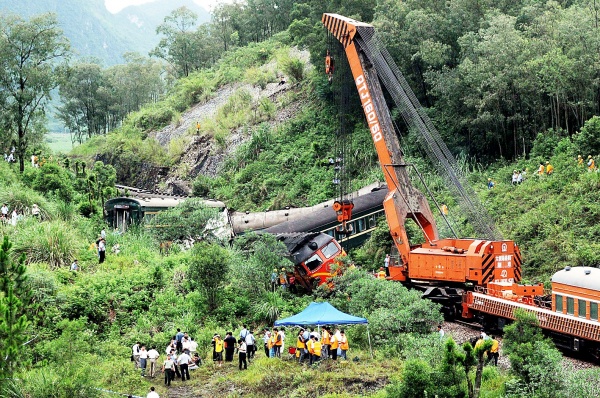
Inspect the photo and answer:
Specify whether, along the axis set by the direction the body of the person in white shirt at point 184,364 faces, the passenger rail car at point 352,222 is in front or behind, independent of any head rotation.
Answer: in front

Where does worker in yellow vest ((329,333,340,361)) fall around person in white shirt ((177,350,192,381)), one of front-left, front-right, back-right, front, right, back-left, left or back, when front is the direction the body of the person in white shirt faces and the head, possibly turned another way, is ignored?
right

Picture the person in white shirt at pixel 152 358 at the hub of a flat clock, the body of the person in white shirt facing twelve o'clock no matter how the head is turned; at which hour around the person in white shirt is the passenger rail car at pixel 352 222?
The passenger rail car is roughly at 1 o'clock from the person in white shirt.

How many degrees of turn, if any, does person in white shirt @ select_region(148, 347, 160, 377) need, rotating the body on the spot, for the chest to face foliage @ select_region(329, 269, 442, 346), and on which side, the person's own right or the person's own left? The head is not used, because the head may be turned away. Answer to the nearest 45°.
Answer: approximately 90° to the person's own right

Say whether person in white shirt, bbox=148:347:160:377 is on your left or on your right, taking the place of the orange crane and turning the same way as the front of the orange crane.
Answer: on your left

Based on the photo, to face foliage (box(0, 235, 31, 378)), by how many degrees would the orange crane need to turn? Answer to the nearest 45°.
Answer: approximately 90° to its left

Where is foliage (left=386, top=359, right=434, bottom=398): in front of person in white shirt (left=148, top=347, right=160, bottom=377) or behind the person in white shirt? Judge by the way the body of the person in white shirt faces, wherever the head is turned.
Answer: behind

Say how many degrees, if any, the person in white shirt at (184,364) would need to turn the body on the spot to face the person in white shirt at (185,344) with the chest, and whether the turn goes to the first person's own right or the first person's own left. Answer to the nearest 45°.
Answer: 0° — they already face them

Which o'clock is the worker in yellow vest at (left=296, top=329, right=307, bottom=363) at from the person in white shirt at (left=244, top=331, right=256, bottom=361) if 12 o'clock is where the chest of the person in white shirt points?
The worker in yellow vest is roughly at 4 o'clock from the person in white shirt.

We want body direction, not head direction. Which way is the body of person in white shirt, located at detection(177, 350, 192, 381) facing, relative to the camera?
away from the camera

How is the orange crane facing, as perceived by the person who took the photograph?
facing away from the viewer and to the left of the viewer

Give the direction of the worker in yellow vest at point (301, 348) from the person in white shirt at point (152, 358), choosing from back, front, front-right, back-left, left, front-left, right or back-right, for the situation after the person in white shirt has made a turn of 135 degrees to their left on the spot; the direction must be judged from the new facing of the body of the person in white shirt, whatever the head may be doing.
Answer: back-left

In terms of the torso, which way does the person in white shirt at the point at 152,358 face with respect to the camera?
away from the camera

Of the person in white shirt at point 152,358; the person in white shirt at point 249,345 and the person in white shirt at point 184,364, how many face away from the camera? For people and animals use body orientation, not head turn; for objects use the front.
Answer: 3

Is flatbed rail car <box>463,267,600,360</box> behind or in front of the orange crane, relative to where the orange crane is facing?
behind

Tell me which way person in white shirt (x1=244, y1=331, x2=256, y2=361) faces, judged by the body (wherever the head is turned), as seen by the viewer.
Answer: away from the camera
